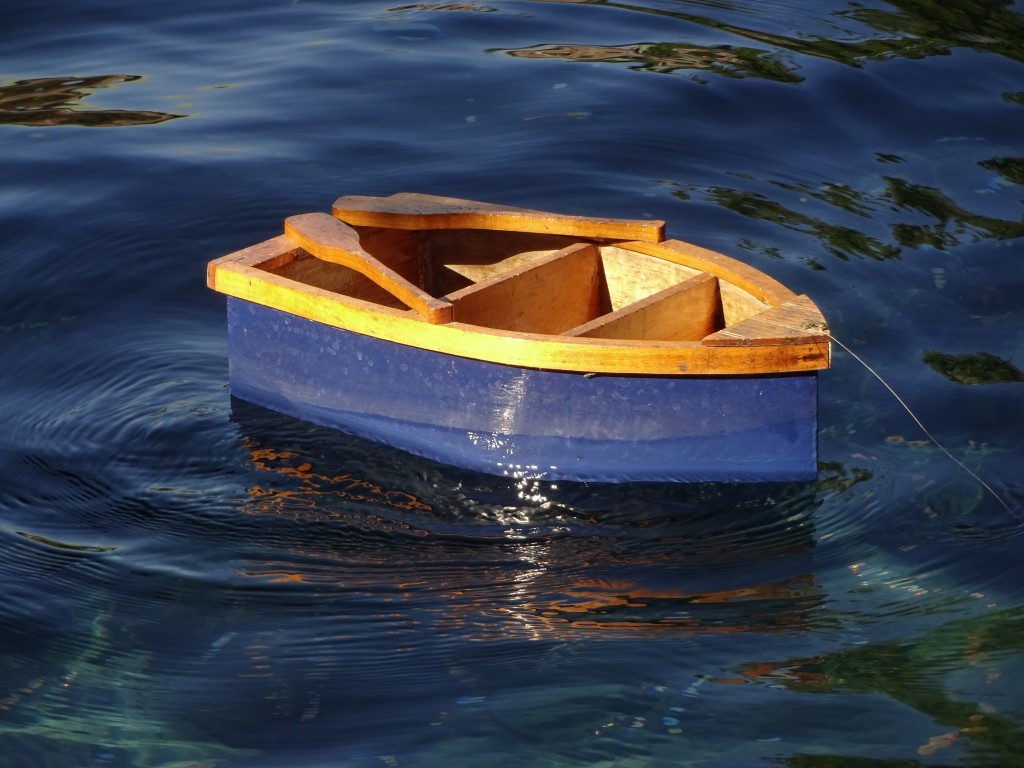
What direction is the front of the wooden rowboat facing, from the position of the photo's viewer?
facing the viewer and to the right of the viewer
